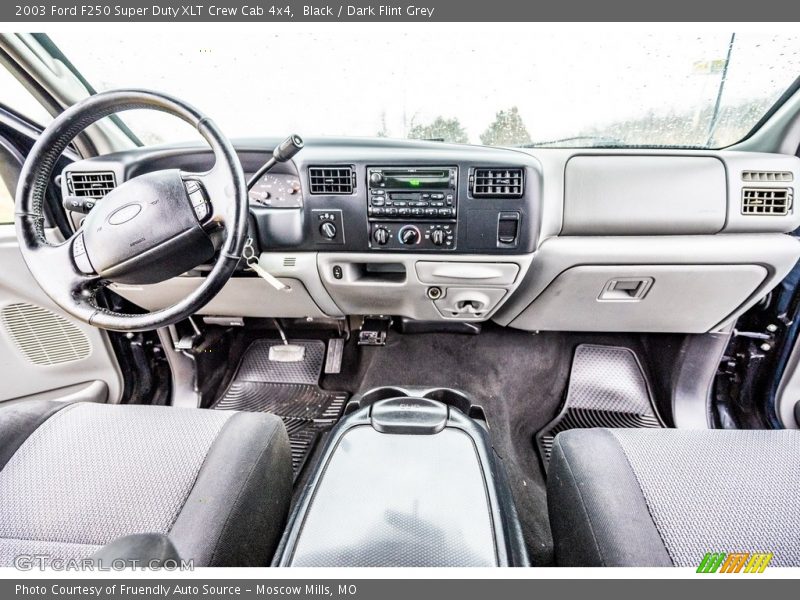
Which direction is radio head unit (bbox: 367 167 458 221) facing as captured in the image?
toward the camera

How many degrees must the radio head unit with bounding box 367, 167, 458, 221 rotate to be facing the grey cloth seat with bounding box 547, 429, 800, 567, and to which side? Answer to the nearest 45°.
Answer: approximately 45° to its left

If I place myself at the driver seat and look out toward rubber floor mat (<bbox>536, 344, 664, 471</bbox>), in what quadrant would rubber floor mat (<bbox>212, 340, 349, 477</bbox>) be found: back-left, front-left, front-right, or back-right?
front-left

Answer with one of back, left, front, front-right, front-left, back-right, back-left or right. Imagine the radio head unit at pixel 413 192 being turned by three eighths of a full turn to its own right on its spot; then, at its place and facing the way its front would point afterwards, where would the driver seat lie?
left

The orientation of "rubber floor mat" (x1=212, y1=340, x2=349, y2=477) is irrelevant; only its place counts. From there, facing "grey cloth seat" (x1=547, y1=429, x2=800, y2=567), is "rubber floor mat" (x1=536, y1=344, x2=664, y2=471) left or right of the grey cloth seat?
left

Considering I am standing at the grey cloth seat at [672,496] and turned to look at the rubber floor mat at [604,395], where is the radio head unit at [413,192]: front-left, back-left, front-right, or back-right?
front-left

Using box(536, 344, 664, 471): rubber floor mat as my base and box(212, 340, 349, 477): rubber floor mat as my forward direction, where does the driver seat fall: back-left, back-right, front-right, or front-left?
front-left

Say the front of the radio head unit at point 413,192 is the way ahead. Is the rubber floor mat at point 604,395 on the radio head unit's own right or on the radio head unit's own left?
on the radio head unit's own left

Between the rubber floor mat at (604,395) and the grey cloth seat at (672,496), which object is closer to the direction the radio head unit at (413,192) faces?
the grey cloth seat
